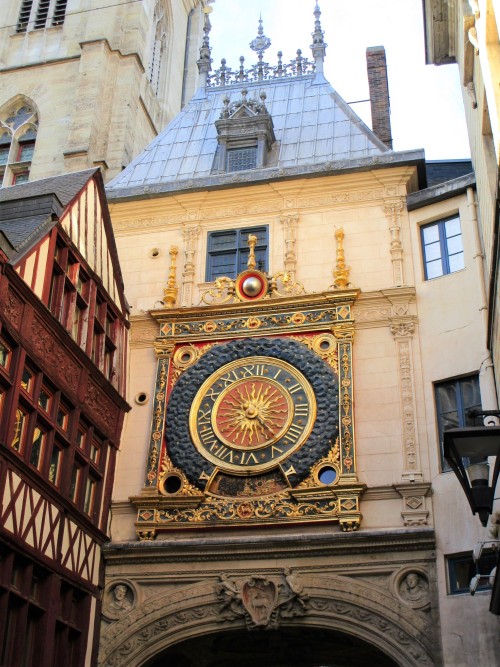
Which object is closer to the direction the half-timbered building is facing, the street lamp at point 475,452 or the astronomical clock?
the street lamp

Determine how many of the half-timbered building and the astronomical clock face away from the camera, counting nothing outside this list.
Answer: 0

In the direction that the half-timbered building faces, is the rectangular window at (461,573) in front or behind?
in front

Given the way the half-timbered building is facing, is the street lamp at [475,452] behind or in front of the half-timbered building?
in front

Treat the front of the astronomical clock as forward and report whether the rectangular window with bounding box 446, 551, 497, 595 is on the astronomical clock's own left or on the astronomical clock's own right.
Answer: on the astronomical clock's own left

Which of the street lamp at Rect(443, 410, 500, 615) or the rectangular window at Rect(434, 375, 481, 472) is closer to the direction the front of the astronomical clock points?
the street lamp

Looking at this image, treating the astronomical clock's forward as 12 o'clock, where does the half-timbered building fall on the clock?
The half-timbered building is roughly at 2 o'clock from the astronomical clock.

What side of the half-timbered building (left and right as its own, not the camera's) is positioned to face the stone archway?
left

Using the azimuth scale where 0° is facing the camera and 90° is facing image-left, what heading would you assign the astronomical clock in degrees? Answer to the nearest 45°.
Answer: approximately 0°

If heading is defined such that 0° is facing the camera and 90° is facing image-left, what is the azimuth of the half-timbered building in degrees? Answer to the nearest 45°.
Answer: approximately 315°

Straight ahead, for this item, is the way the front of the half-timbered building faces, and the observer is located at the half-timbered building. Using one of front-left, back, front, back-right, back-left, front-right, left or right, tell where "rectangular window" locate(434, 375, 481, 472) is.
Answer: front-left
